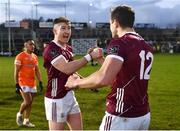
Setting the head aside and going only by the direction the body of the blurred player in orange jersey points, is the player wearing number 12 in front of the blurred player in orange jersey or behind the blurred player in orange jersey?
in front

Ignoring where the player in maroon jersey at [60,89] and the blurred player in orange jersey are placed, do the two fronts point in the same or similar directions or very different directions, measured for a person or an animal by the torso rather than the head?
same or similar directions

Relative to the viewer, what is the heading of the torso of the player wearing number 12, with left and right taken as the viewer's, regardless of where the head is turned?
facing away from the viewer and to the left of the viewer

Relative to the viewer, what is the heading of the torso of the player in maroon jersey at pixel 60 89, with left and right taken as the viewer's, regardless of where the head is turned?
facing the viewer and to the right of the viewer

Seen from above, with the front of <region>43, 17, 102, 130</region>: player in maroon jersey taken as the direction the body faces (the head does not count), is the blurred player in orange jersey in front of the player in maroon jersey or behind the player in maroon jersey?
behind

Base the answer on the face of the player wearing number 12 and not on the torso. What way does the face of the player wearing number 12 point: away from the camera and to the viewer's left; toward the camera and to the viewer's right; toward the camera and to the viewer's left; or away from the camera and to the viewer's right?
away from the camera and to the viewer's left

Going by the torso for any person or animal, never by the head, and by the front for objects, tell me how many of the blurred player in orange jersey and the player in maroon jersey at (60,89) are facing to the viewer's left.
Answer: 0

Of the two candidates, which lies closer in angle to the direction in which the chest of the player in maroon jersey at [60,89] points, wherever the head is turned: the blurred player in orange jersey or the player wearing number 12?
the player wearing number 12

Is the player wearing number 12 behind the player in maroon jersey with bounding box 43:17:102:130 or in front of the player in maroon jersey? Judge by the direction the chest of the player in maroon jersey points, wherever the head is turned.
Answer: in front

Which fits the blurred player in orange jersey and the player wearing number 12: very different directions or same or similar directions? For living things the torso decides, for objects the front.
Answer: very different directions

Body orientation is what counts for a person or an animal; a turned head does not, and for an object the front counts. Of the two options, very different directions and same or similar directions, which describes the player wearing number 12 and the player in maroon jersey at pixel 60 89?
very different directions
